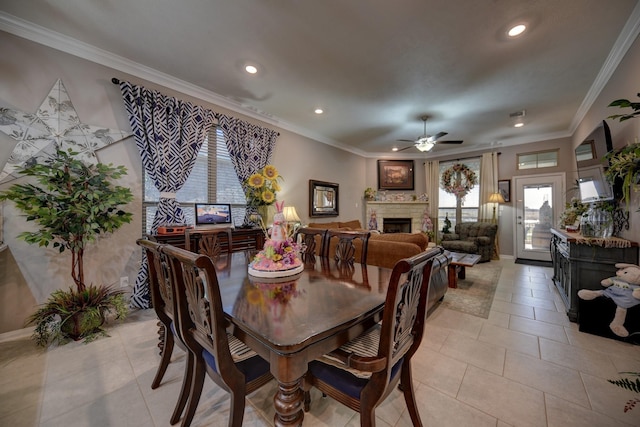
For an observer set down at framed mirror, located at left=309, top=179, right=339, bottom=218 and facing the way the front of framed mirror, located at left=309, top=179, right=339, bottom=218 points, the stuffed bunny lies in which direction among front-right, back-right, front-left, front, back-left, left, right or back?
front

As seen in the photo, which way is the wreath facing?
toward the camera

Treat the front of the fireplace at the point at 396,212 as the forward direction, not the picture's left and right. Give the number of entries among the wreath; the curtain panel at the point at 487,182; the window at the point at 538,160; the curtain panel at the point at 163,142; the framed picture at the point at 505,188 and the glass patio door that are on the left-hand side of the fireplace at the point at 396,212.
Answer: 5

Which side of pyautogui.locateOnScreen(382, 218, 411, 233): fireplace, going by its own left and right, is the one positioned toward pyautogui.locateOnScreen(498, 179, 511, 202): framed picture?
left

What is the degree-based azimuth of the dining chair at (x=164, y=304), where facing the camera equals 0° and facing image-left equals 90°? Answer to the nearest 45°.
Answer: approximately 225°

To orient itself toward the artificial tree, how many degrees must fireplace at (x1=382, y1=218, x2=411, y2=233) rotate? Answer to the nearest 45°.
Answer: approximately 45° to its right

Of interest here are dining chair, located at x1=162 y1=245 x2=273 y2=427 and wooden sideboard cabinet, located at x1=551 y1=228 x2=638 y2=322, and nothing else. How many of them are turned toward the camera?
0

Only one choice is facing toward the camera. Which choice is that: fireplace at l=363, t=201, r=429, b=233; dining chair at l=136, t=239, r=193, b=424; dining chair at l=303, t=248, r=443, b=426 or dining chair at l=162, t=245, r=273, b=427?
the fireplace

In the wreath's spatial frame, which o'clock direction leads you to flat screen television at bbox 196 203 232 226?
The flat screen television is roughly at 1 o'clock from the wreath.

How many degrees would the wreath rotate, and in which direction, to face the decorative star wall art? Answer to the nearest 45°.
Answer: approximately 45° to its right

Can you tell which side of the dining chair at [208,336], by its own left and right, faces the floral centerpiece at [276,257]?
front

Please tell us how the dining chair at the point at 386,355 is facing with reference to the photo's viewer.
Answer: facing away from the viewer and to the left of the viewer

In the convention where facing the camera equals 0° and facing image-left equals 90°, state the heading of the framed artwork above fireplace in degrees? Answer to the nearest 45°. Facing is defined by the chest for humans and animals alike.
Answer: approximately 0°

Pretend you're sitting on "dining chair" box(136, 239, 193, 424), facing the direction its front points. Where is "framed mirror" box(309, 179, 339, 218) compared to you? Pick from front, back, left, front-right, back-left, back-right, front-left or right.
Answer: front

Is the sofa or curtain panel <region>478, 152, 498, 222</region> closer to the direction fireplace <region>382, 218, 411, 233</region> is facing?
the sofa

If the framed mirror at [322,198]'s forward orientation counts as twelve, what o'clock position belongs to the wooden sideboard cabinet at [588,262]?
The wooden sideboard cabinet is roughly at 12 o'clock from the framed mirror.

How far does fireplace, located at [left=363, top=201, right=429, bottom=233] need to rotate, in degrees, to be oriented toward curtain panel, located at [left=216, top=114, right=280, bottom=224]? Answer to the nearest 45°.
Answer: approximately 45° to its right

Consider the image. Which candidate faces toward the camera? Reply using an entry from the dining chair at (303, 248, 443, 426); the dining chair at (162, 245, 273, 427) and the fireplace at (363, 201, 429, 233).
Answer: the fireplace

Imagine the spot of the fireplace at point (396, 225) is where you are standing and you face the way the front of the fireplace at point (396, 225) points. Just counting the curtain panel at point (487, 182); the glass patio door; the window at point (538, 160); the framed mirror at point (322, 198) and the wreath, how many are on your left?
4

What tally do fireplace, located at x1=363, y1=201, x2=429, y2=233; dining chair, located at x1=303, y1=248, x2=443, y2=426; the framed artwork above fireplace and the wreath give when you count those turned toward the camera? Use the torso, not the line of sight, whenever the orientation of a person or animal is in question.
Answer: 3
